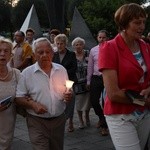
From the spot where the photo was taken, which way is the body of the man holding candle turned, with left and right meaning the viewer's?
facing the viewer and to the right of the viewer
